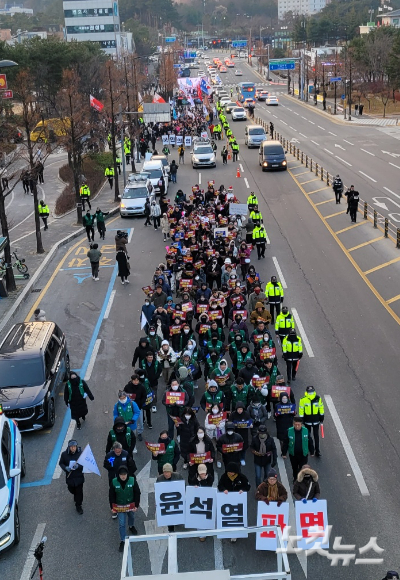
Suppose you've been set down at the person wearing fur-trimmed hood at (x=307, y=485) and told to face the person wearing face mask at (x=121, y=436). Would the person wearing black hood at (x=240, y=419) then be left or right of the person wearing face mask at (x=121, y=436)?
right

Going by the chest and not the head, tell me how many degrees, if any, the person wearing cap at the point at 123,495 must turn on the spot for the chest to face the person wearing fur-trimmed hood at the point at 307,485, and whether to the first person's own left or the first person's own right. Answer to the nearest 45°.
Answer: approximately 90° to the first person's own left

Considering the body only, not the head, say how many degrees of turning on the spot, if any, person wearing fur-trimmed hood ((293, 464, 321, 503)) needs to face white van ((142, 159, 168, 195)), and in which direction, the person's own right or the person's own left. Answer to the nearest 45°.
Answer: approximately 180°

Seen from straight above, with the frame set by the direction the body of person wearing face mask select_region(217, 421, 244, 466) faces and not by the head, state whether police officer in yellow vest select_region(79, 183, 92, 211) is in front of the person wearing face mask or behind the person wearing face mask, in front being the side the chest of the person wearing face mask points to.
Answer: behind

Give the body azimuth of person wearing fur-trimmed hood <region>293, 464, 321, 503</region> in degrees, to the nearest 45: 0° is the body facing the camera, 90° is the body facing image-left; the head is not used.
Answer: approximately 0°

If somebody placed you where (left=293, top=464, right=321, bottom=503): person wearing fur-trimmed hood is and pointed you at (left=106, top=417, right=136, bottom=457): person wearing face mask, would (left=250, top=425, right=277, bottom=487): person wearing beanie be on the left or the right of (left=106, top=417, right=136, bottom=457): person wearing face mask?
right

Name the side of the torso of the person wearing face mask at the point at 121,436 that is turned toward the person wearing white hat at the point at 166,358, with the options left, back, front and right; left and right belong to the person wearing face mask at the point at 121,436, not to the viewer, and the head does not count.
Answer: back

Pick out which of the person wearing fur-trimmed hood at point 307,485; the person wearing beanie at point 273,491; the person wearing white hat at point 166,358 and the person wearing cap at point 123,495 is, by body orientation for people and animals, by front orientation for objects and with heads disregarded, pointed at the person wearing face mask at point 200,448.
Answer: the person wearing white hat at point 166,358

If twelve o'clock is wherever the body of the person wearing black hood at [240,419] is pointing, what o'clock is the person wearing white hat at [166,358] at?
The person wearing white hat is roughly at 5 o'clock from the person wearing black hood.
